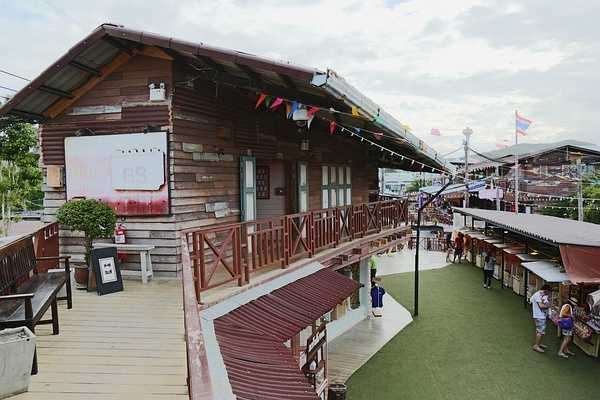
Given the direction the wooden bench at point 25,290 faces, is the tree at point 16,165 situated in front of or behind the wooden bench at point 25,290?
behind

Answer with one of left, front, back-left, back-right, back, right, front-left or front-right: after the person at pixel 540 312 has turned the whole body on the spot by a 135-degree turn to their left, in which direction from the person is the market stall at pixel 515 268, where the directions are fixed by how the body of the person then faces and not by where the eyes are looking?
front-right

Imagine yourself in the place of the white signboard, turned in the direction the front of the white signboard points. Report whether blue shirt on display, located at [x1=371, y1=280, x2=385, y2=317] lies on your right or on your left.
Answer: on your left

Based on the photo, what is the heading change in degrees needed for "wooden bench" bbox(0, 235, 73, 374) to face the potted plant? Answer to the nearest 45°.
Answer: approximately 90° to its left

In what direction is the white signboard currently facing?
toward the camera

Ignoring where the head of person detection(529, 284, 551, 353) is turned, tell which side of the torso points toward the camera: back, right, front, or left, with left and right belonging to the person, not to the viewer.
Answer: right

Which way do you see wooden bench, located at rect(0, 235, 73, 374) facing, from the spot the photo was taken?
facing the viewer and to the right of the viewer

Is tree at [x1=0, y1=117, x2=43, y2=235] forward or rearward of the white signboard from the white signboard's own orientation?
rearward
